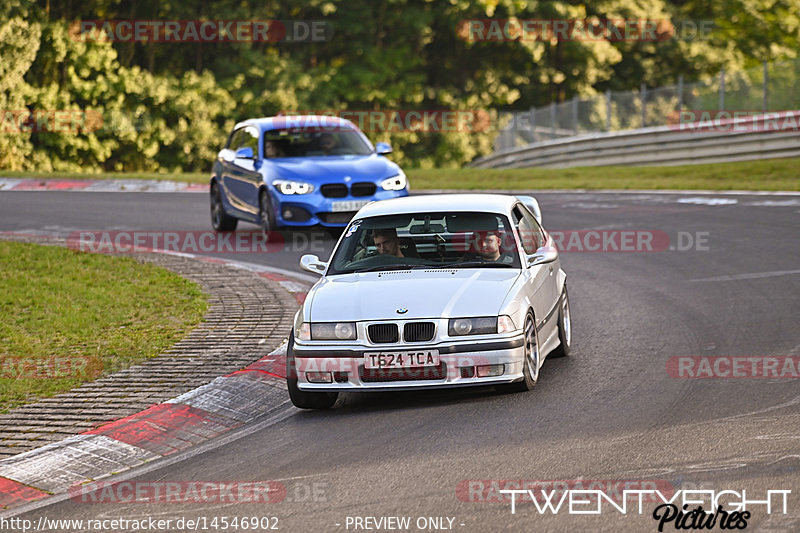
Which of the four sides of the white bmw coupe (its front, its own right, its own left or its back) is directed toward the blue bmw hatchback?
back

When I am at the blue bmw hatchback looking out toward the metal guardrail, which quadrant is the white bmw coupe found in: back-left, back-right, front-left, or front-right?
back-right

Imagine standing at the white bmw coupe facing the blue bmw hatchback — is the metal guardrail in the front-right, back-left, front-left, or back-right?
front-right

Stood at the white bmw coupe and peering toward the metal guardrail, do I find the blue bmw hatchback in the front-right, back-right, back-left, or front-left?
front-left

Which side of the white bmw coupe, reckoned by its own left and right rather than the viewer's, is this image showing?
front

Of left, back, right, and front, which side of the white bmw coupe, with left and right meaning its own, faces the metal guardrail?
back

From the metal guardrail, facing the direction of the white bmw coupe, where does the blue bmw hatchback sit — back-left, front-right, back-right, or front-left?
front-right

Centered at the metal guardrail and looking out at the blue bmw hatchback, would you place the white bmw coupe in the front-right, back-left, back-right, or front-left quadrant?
front-left

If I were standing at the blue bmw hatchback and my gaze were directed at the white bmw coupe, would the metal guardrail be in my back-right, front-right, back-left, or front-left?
back-left
